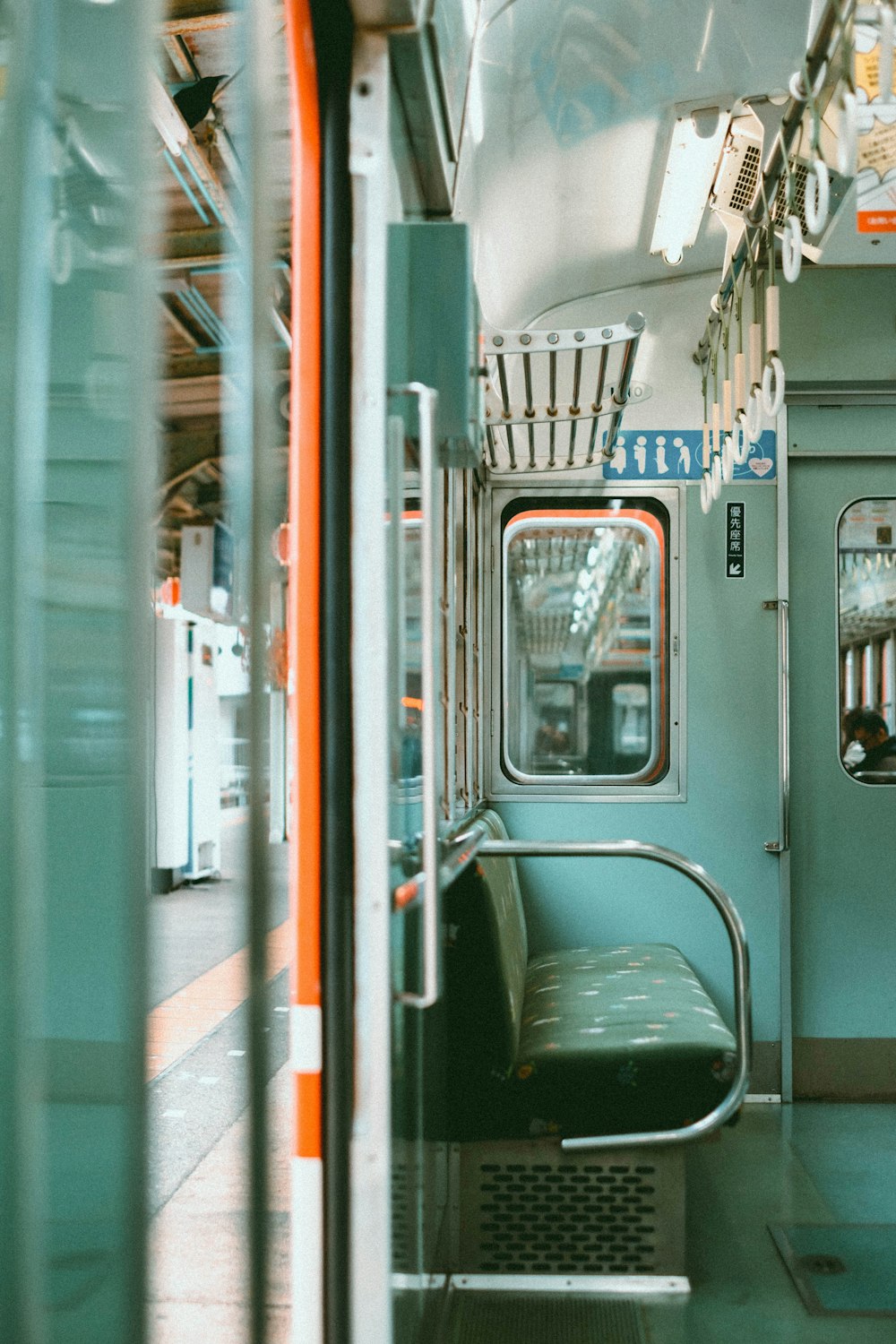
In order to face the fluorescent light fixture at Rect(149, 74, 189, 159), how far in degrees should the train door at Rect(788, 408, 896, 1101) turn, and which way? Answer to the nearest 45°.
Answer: approximately 45° to its right

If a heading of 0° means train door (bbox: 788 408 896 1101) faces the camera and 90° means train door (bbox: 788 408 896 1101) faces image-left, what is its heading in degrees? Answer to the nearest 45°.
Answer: approximately 0°

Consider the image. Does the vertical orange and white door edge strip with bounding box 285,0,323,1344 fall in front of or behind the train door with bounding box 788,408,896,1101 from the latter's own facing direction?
in front
